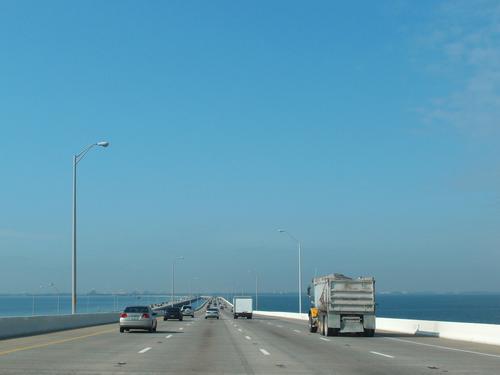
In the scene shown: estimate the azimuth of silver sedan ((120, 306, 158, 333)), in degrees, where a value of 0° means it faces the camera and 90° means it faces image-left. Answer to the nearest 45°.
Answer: approximately 180°

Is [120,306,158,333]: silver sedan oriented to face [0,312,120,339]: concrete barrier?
no

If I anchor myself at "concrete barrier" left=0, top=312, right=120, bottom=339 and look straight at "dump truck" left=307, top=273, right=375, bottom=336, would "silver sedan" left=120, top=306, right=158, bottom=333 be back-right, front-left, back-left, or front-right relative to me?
front-left

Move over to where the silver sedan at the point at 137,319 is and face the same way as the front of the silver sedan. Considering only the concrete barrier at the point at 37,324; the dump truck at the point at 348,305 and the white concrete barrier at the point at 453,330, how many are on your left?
1

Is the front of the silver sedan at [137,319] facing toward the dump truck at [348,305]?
no

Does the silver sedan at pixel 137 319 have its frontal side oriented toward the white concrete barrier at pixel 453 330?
no
